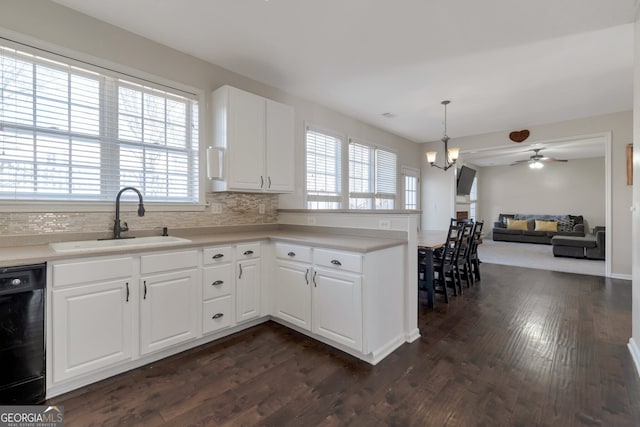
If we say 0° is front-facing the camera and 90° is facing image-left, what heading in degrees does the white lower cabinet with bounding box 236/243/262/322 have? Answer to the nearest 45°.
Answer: approximately 315°

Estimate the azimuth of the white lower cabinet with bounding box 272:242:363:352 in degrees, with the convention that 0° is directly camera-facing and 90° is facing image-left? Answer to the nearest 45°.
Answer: approximately 45°

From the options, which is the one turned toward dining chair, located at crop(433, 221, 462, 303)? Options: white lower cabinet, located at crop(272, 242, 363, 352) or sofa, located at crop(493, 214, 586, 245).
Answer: the sofa

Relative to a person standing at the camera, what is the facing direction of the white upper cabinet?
facing the viewer and to the right of the viewer

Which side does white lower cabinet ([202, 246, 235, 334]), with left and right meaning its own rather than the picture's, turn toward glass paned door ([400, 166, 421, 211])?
left

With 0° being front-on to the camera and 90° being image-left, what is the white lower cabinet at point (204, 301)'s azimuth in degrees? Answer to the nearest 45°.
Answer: approximately 315°

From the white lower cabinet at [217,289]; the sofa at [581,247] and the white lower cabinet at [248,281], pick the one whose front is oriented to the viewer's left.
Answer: the sofa

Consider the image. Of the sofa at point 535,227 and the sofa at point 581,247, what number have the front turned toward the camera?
1

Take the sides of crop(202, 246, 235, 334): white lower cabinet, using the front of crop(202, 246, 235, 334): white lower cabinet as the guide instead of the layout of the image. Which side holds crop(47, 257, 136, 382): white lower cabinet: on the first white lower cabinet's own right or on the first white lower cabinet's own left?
on the first white lower cabinet's own right

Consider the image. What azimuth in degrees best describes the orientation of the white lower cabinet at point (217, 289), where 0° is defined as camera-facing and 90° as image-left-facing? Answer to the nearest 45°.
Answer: approximately 315°

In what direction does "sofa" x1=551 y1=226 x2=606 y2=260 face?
to the viewer's left

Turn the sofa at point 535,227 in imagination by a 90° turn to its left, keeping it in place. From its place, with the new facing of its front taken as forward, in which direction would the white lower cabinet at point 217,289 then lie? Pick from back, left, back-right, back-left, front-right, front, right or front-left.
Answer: right
